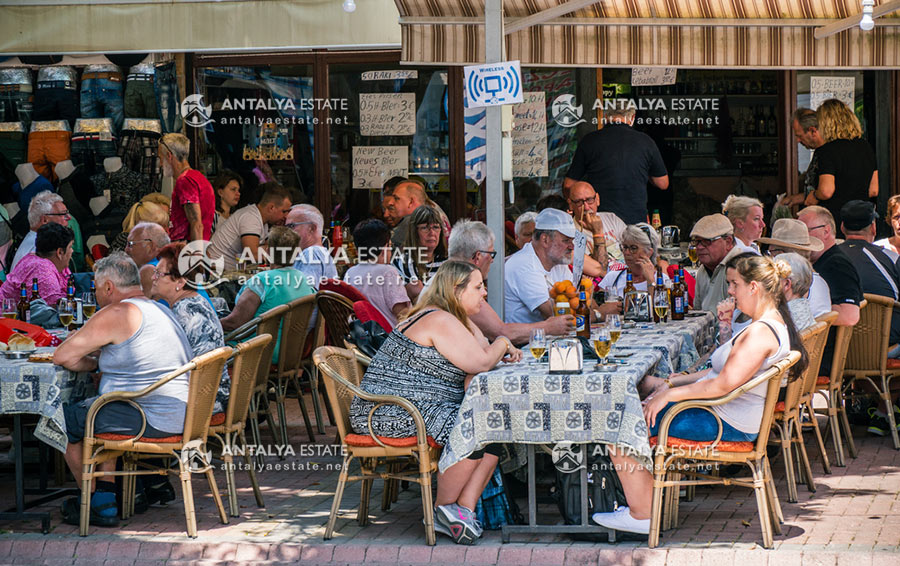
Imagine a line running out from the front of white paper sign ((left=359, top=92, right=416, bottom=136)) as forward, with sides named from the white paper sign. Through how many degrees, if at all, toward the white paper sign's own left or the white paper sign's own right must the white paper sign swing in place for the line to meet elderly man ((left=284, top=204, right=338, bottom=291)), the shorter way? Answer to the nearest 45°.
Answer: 0° — it already faces them

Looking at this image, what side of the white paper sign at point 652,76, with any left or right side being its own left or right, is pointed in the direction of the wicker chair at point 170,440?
front

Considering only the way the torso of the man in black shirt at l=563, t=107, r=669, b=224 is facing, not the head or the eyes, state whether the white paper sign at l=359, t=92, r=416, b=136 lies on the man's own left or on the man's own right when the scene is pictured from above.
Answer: on the man's own left

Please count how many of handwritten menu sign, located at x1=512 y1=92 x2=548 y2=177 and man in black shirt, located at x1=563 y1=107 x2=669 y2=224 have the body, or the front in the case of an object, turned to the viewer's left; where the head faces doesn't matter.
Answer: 0

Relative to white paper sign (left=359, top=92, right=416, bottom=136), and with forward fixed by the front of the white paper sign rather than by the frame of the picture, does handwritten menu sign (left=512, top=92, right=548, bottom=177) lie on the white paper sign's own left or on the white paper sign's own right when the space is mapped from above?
on the white paper sign's own left

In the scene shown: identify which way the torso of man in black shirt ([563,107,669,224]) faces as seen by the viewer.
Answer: away from the camera

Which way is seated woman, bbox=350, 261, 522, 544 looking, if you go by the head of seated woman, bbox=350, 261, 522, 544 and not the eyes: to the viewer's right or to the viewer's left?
to the viewer's right

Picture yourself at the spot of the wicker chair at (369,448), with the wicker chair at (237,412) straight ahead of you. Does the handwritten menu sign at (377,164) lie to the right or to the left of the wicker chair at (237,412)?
right

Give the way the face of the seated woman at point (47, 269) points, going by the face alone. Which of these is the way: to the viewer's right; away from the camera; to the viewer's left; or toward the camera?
to the viewer's right

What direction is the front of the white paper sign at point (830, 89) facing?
toward the camera

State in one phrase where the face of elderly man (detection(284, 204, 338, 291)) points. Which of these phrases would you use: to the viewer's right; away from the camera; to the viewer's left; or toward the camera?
to the viewer's left

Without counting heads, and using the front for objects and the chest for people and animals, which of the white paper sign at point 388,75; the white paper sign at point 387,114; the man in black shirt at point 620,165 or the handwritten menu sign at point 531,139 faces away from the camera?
the man in black shirt

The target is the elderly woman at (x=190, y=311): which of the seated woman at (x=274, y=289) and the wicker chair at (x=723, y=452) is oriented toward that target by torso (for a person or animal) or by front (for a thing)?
the wicker chair

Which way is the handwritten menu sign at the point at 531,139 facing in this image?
toward the camera

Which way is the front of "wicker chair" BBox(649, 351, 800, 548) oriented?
to the viewer's left
